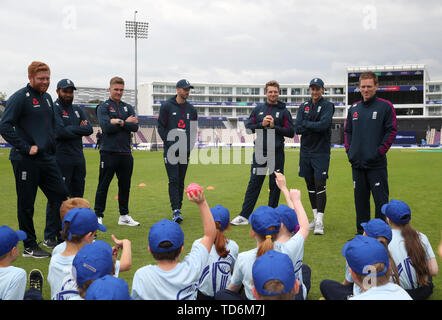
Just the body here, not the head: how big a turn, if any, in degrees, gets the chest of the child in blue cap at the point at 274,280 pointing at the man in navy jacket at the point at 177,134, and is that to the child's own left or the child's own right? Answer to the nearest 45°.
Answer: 0° — they already face them

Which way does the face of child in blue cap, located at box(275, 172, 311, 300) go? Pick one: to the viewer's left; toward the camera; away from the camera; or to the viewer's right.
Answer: away from the camera

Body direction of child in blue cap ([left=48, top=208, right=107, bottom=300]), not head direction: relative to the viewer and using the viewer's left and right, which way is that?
facing away from the viewer and to the right of the viewer

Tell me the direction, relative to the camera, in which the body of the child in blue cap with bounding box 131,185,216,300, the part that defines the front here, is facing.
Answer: away from the camera

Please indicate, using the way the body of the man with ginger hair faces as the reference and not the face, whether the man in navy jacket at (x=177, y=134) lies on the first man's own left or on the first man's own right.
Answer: on the first man's own left

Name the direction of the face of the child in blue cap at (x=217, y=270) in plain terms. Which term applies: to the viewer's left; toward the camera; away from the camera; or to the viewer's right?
away from the camera

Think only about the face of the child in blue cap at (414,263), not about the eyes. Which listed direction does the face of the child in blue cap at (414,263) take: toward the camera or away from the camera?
away from the camera

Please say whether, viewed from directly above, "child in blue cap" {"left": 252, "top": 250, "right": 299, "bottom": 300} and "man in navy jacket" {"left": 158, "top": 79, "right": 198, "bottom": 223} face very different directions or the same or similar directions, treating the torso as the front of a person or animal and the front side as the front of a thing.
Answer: very different directions

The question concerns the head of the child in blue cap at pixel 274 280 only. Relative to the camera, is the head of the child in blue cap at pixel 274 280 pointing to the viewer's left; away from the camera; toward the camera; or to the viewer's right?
away from the camera

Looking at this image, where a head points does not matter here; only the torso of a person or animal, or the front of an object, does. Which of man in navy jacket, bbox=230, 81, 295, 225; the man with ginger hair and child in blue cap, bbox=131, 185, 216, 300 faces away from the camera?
the child in blue cap

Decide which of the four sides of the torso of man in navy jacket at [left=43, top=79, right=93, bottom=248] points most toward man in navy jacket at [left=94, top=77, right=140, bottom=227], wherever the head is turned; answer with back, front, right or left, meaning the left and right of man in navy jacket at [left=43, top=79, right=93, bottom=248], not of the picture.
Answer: left
